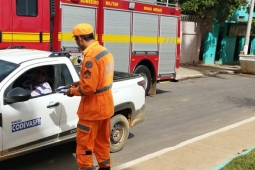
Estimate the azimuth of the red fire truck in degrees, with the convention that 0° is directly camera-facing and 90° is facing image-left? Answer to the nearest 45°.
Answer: approximately 45°

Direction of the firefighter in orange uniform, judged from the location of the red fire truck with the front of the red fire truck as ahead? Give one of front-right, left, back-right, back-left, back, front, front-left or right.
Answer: front-left

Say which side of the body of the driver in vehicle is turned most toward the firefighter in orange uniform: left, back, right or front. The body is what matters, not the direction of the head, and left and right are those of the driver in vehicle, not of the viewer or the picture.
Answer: left

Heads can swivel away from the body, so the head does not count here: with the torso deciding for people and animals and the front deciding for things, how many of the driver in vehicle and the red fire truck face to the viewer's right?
0

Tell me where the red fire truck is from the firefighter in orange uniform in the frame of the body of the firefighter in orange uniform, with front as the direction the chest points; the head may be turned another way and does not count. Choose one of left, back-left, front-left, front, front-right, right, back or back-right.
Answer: front-right

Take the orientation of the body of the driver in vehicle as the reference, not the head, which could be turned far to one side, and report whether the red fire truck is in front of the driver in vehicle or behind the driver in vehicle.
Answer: behind

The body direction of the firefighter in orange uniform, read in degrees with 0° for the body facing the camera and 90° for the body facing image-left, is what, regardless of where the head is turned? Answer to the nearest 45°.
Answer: approximately 135°

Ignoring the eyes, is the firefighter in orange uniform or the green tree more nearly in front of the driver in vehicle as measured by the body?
the firefighter in orange uniform

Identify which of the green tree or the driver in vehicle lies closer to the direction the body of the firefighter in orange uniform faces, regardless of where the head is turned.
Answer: the driver in vehicle

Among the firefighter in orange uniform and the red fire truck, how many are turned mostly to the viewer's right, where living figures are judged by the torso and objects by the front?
0

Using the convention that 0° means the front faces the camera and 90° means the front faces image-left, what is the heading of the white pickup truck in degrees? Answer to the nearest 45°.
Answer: approximately 45°

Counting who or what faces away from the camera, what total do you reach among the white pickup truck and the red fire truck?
0

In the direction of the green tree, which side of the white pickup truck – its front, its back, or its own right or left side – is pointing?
back
